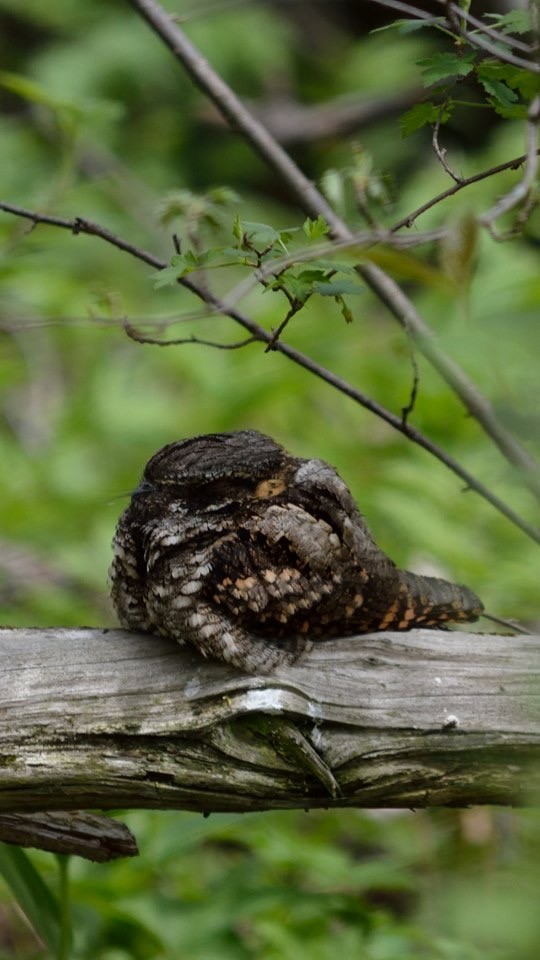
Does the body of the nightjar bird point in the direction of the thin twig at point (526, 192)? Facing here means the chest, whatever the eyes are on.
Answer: no

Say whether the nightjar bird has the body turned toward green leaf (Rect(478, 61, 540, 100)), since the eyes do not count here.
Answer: no

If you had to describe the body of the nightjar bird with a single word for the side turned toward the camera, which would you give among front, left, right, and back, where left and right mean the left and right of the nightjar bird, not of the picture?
left

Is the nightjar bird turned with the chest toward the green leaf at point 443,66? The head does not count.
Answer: no

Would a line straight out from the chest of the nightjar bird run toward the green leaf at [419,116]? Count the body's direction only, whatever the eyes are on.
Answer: no
